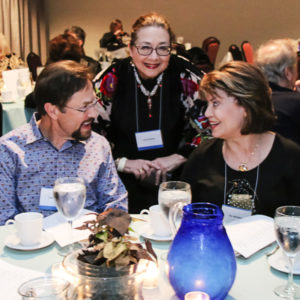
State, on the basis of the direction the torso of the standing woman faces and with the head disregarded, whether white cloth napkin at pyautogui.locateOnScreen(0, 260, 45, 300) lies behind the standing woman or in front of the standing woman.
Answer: in front

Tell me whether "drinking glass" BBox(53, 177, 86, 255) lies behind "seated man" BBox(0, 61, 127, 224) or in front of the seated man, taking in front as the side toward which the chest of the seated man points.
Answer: in front

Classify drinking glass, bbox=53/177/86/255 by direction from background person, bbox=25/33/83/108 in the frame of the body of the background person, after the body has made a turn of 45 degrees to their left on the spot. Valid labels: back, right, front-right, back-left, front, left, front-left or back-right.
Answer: back-left

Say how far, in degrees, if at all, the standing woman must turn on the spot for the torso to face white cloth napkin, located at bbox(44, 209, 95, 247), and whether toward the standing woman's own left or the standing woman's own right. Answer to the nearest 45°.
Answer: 0° — they already face it

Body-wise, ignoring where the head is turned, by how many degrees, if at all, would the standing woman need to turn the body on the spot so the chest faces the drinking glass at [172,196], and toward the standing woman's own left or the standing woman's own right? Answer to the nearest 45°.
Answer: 0° — they already face it

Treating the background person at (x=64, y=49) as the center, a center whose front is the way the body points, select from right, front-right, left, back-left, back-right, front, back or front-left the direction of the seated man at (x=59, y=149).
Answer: back

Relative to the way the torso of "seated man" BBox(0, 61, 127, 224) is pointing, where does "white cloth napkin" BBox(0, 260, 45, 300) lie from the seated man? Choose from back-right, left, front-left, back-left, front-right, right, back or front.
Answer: front-right

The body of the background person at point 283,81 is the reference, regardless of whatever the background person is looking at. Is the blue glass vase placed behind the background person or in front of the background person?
behind

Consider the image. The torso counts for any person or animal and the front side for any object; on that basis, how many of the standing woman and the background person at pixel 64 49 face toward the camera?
1

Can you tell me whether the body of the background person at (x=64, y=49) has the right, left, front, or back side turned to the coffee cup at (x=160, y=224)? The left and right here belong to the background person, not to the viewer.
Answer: back

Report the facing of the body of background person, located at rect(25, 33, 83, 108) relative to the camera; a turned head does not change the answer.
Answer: away from the camera

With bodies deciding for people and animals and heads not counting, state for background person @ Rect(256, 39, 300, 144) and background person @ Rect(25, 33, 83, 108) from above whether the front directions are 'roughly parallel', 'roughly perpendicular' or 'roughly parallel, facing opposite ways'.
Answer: roughly perpendicular

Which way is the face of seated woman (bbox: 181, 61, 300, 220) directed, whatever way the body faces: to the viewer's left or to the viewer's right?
to the viewer's left

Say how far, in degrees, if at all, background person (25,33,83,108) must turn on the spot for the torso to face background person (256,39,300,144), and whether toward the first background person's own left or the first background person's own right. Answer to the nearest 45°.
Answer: approximately 135° to the first background person's own right

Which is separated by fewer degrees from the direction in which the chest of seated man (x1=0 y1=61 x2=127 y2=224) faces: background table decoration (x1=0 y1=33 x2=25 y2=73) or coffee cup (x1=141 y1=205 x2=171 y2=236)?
the coffee cup

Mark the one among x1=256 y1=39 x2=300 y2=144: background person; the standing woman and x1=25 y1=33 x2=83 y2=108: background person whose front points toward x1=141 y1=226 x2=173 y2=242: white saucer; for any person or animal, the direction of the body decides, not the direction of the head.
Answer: the standing woman
